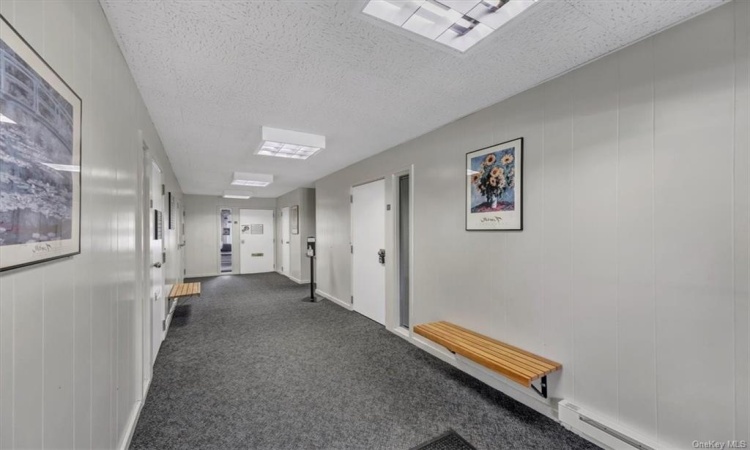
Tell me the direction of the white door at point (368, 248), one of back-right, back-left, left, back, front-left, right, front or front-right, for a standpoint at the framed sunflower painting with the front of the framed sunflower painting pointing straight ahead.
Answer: right

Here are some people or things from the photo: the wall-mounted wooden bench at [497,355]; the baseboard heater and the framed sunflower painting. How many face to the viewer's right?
0

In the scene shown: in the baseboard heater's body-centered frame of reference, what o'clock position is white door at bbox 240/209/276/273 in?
The white door is roughly at 2 o'clock from the baseboard heater.

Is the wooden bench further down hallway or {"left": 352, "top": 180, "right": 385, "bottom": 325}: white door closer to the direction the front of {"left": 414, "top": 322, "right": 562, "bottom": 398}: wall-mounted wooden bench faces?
the wooden bench further down hallway

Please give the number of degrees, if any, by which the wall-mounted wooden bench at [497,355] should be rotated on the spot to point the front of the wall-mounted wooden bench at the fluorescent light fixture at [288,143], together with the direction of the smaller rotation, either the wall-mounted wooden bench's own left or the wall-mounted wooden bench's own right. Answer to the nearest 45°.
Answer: approximately 45° to the wall-mounted wooden bench's own right

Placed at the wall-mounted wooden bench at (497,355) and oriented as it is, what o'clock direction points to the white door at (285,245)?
The white door is roughly at 3 o'clock from the wall-mounted wooden bench.

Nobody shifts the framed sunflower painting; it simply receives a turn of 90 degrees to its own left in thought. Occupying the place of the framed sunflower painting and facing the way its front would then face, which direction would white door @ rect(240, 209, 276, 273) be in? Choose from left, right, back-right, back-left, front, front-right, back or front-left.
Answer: back

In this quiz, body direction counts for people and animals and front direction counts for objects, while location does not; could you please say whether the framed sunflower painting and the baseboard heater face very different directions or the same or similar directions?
same or similar directions

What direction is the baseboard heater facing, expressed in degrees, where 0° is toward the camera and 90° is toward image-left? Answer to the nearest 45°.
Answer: approximately 45°

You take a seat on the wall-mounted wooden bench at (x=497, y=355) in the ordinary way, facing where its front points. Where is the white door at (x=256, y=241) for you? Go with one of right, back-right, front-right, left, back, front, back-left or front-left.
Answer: right

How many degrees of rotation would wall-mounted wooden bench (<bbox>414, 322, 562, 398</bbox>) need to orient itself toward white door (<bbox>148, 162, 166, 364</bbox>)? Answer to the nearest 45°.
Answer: approximately 45° to its right

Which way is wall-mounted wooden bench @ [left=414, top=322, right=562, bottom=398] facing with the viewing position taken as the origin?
facing the viewer and to the left of the viewer

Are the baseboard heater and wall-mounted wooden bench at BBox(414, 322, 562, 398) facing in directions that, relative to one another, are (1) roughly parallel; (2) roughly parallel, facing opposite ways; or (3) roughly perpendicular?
roughly parallel

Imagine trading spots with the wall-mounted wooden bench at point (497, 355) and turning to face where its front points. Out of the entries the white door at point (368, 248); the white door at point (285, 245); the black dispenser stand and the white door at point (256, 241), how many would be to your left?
0

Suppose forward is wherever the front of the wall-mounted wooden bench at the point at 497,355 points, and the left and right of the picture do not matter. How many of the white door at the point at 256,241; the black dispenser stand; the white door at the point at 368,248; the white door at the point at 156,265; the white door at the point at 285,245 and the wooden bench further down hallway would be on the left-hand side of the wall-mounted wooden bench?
0
